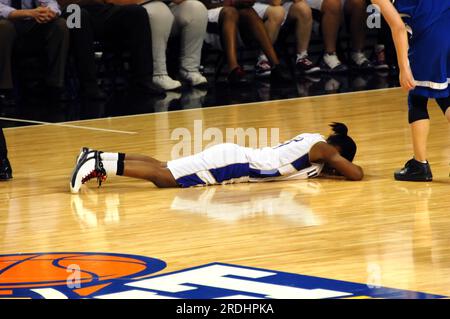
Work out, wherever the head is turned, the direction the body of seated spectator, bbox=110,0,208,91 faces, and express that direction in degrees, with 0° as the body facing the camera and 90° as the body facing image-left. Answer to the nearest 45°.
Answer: approximately 315°

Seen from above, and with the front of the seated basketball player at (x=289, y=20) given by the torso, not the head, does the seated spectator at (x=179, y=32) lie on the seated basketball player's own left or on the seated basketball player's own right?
on the seated basketball player's own right

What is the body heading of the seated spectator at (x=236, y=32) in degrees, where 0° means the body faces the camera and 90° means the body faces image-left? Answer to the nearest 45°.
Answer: approximately 315°

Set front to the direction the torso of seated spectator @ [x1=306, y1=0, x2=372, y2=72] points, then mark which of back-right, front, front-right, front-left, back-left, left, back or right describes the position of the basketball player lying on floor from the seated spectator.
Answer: front-right

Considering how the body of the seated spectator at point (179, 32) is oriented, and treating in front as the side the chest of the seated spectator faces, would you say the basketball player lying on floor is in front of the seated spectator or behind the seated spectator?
in front

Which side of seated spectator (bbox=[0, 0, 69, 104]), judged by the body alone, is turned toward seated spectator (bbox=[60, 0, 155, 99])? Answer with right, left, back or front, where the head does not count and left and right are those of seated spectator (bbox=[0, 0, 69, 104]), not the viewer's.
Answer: left

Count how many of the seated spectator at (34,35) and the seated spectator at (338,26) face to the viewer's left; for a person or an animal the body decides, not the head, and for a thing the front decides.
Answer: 0

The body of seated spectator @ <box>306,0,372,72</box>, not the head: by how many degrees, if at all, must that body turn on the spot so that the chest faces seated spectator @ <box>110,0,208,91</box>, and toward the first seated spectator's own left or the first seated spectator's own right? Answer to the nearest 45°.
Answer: approximately 90° to the first seated spectator's own right
